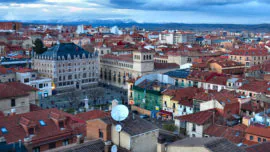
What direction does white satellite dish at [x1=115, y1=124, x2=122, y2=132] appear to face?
toward the camera

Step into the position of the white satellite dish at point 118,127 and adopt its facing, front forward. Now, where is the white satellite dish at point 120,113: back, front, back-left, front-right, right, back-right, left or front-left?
back

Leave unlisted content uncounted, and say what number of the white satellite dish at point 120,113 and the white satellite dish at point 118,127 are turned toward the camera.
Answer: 2

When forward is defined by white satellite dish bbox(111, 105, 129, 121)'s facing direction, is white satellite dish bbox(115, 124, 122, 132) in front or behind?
in front

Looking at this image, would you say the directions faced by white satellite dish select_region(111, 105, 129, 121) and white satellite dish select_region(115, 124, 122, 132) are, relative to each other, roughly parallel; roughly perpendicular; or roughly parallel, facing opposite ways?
roughly parallel

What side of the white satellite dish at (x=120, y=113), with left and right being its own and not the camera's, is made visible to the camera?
front

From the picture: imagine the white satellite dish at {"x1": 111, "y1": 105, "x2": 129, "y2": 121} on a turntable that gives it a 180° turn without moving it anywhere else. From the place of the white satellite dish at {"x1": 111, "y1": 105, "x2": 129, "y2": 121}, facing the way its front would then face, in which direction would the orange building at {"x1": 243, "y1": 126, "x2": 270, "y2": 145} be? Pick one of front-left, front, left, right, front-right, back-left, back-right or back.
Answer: front-right

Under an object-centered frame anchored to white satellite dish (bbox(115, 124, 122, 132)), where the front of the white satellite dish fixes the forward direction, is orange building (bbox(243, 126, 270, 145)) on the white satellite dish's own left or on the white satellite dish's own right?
on the white satellite dish's own left
